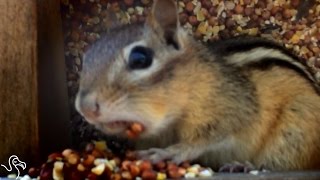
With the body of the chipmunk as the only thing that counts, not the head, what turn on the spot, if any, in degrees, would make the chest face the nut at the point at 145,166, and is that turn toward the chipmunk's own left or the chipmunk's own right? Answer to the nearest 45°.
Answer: approximately 45° to the chipmunk's own left

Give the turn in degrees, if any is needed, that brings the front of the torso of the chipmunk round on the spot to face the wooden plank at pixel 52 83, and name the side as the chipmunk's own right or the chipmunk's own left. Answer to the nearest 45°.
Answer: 0° — it already faces it

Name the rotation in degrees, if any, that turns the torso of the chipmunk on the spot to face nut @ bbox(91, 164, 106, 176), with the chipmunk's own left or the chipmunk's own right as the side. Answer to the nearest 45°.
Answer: approximately 45° to the chipmunk's own left

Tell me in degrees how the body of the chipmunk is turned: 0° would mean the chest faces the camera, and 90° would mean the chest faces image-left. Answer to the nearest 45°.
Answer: approximately 90°
